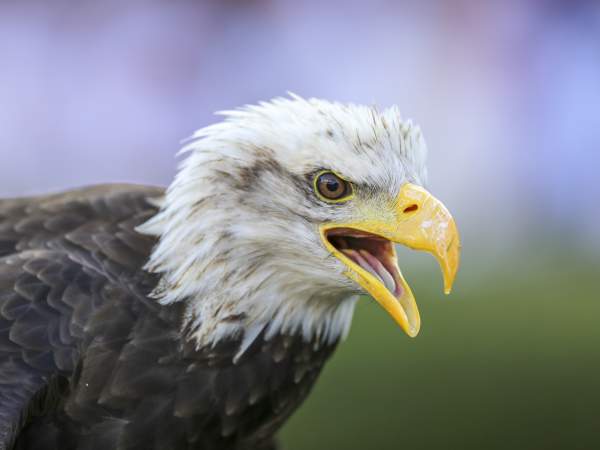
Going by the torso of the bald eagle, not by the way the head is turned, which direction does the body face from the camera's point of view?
to the viewer's right
